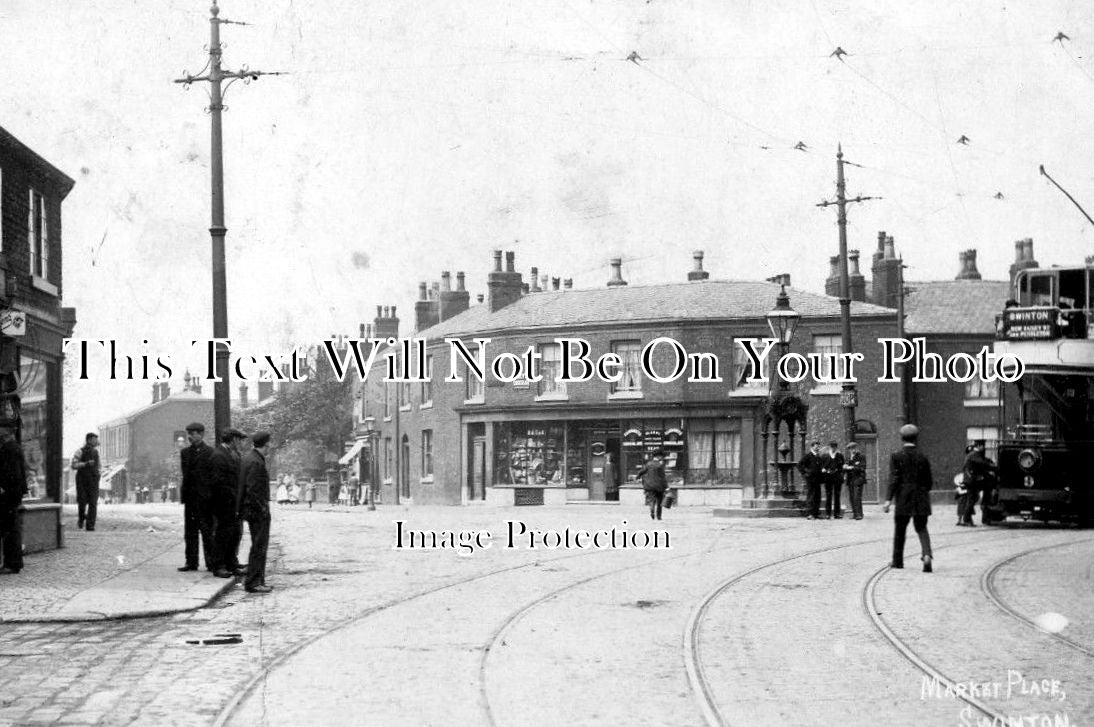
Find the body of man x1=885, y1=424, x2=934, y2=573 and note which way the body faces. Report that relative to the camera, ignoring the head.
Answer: away from the camera

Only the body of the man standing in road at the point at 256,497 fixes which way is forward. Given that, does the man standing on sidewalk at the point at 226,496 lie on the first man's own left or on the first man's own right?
on the first man's own left

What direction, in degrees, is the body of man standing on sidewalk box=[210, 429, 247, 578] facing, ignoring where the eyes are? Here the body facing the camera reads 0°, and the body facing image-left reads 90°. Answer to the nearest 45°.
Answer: approximately 270°

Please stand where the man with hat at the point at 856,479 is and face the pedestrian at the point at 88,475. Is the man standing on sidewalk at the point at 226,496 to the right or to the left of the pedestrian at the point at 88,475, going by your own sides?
left

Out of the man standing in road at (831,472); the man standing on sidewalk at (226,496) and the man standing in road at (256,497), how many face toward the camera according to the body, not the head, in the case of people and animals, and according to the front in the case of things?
1

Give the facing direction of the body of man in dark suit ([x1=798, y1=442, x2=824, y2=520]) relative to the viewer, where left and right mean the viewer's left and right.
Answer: facing the viewer and to the right of the viewer

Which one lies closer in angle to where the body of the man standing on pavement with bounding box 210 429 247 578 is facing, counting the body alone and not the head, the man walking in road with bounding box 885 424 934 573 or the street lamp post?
the man walking in road
